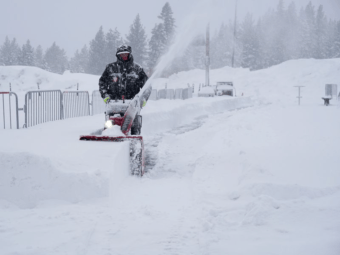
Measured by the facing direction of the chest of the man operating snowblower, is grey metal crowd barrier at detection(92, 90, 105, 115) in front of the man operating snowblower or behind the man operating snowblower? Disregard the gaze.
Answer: behind

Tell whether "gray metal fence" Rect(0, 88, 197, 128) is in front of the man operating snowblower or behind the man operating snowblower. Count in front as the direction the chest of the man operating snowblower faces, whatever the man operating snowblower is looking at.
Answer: behind

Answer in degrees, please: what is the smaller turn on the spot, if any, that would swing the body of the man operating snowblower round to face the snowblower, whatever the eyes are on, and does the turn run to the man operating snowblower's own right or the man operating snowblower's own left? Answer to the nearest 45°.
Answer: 0° — they already face it

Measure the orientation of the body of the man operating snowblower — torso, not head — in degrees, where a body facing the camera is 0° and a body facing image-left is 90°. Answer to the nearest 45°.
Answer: approximately 0°

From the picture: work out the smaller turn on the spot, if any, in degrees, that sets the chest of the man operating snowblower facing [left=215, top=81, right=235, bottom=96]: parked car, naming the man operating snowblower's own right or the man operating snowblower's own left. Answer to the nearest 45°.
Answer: approximately 180°

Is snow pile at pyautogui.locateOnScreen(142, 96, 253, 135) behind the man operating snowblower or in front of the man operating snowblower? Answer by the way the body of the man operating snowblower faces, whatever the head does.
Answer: behind
